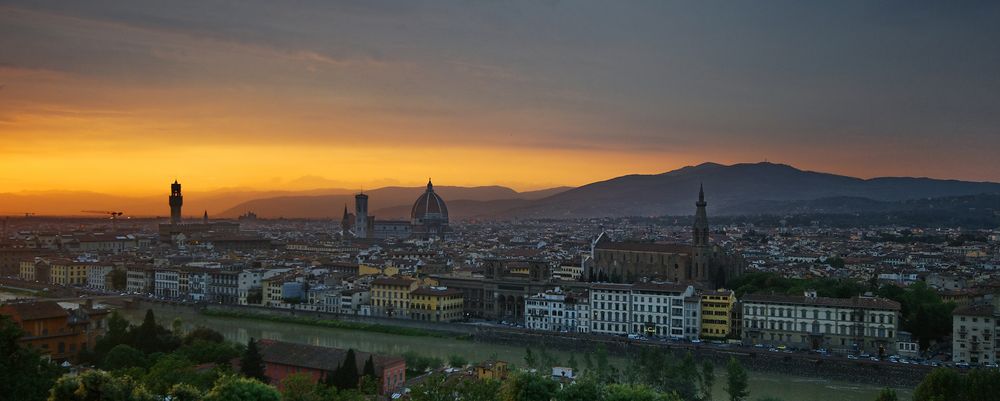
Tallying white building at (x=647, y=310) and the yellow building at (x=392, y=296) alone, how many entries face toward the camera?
2

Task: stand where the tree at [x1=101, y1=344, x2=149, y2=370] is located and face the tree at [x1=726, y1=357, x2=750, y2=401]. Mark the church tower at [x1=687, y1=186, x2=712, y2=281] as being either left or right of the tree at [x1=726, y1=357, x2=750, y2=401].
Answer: left

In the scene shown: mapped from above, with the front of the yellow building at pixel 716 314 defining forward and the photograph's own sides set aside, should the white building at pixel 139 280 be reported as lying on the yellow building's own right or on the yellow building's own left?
on the yellow building's own right

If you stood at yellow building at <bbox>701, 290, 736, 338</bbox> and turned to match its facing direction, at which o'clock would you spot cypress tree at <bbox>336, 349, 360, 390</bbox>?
The cypress tree is roughly at 1 o'clock from the yellow building.

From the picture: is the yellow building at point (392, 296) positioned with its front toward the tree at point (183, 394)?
yes

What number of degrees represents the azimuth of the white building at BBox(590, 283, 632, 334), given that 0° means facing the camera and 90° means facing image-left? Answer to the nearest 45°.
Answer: approximately 0°

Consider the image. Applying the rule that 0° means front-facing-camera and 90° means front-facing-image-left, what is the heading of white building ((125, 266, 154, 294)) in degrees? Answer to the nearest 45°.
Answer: approximately 45°
